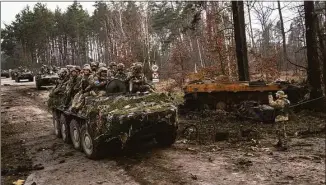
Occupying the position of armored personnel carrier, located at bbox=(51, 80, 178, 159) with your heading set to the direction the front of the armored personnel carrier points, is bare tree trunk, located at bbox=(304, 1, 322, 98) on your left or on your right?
on your left

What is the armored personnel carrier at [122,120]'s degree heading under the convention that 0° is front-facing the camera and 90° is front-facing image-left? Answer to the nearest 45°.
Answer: approximately 315°

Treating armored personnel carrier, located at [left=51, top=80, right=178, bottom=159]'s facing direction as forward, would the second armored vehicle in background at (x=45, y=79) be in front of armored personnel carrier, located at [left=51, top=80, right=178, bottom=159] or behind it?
behind

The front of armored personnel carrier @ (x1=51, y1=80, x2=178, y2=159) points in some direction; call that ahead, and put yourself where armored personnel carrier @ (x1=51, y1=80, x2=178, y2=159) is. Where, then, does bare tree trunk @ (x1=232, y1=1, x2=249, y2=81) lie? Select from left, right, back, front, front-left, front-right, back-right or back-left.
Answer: left

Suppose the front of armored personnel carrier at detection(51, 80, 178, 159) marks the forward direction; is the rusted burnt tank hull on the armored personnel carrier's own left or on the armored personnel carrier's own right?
on the armored personnel carrier's own left
